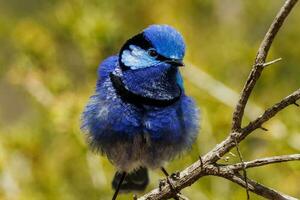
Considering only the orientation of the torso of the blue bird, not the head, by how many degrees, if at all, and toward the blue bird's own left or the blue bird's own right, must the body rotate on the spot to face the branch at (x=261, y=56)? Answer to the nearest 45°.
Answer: approximately 45° to the blue bird's own left

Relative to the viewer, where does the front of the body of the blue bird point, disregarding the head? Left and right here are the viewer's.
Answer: facing the viewer

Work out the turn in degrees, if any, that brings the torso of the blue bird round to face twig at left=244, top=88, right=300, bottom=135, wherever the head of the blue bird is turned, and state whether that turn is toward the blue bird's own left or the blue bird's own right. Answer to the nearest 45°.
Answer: approximately 45° to the blue bird's own left
